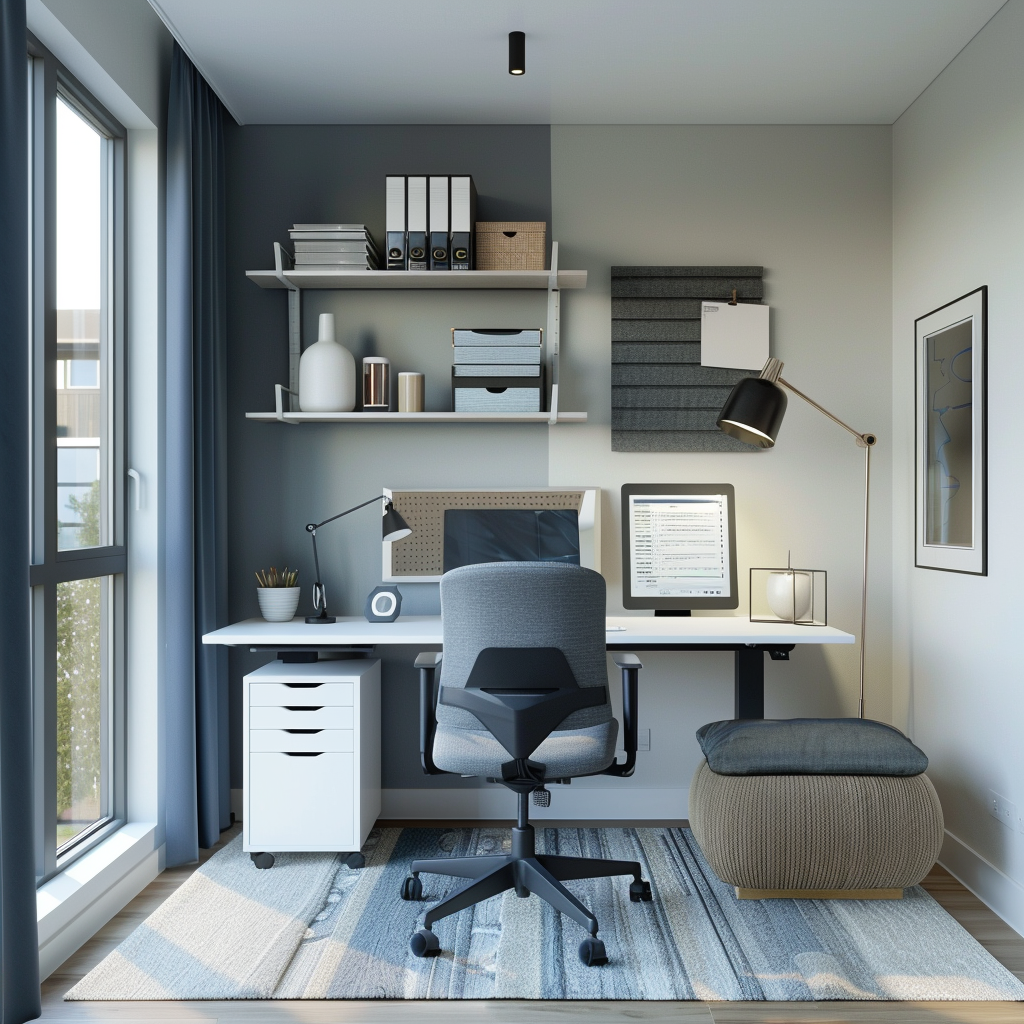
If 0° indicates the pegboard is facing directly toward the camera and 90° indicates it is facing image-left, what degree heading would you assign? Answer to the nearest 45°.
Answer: approximately 0°

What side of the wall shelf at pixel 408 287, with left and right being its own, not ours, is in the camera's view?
front

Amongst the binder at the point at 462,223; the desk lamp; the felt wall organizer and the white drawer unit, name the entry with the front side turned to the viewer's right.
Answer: the desk lamp

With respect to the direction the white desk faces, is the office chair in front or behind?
in front

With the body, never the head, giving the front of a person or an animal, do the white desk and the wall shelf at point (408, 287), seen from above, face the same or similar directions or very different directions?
same or similar directions

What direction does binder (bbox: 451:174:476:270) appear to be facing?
toward the camera

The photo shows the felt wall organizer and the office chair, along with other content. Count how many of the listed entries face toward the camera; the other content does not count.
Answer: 1

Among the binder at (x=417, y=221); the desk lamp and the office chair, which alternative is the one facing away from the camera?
the office chair

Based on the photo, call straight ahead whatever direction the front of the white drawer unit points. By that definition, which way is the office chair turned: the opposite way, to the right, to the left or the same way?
the opposite way

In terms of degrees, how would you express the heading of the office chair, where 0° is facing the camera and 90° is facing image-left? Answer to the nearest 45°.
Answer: approximately 180°

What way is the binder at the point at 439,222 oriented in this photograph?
toward the camera

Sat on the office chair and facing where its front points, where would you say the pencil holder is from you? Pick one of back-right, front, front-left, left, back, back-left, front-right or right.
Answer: front-left

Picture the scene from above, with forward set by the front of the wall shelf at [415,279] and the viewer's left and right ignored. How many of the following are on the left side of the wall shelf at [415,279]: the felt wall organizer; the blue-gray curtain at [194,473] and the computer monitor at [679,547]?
2

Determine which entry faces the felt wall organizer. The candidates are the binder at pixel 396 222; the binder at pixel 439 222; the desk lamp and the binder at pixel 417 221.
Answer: the desk lamp

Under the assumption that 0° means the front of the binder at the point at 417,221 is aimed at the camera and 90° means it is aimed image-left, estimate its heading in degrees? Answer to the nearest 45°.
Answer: approximately 0°
